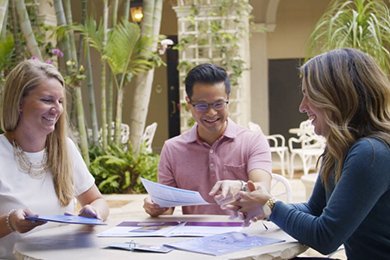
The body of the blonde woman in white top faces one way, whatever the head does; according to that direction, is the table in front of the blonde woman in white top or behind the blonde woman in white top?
in front

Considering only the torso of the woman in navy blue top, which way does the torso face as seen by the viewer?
to the viewer's left

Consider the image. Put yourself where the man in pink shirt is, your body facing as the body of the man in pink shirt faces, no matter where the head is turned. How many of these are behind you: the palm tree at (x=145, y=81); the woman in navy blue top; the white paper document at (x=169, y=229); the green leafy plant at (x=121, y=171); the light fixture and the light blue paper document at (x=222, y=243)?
3

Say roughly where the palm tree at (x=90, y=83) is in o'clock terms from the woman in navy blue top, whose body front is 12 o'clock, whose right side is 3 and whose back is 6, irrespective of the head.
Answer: The palm tree is roughly at 2 o'clock from the woman in navy blue top.

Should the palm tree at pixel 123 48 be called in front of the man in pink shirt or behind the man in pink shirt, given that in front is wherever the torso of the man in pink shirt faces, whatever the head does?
behind

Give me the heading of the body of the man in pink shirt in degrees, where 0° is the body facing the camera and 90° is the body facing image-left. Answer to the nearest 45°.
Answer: approximately 0°

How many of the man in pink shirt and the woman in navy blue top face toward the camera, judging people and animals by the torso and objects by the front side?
1

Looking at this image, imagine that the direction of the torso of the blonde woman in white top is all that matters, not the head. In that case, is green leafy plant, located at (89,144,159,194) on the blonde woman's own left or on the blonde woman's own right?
on the blonde woman's own left

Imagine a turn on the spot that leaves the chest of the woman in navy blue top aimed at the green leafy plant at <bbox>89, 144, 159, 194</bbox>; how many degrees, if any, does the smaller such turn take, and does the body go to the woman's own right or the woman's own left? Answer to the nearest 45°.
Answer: approximately 45° to the woman's own right

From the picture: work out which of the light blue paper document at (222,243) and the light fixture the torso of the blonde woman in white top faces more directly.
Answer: the light blue paper document

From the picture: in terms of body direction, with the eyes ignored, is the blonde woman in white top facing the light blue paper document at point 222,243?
yes

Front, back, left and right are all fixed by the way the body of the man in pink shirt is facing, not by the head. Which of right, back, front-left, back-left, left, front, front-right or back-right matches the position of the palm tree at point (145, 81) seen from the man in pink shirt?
back
